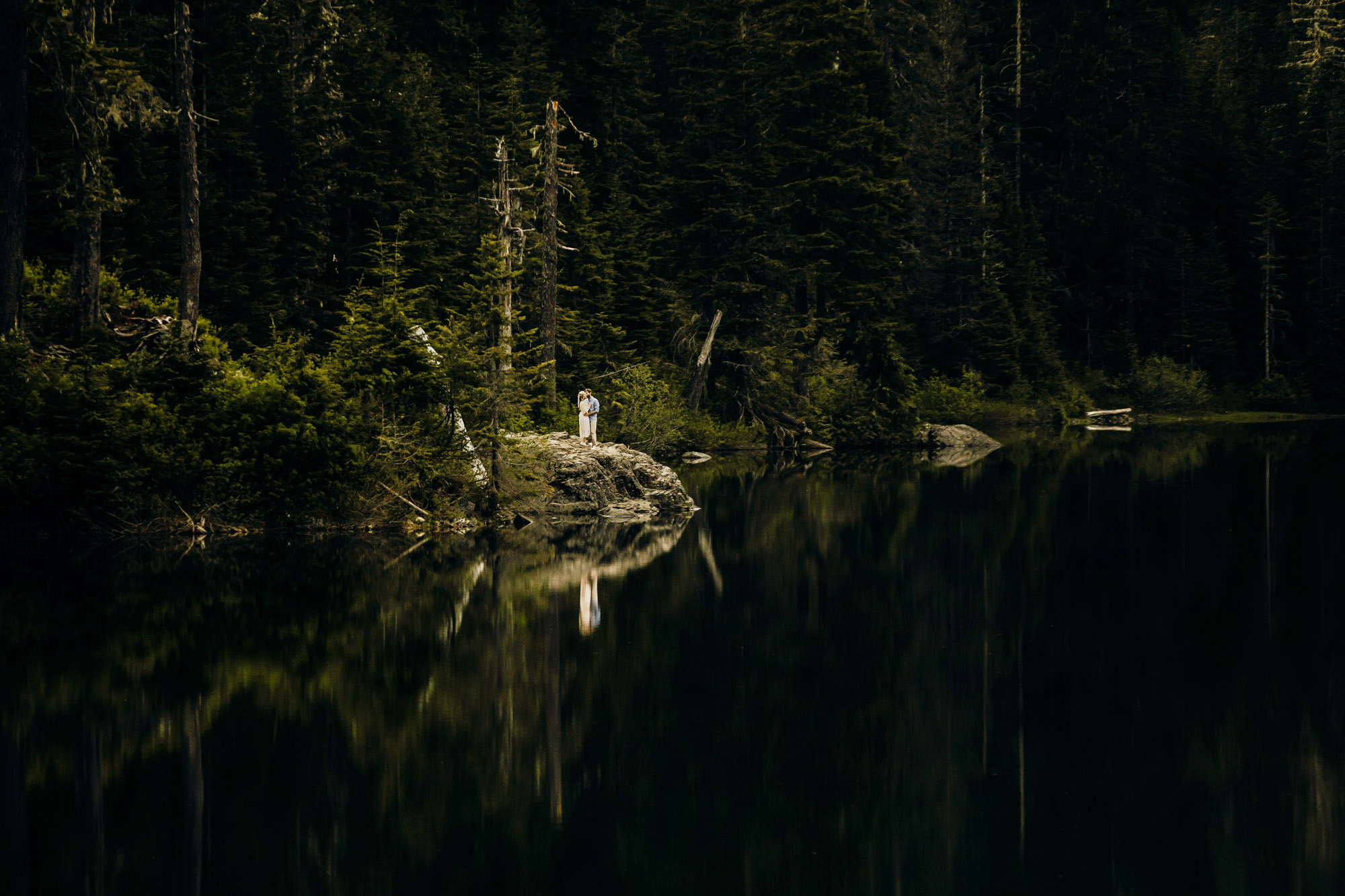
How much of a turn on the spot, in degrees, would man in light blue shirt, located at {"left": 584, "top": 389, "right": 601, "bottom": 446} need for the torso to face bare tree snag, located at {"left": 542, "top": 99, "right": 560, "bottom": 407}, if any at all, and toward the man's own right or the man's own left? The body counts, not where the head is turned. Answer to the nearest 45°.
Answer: approximately 90° to the man's own right

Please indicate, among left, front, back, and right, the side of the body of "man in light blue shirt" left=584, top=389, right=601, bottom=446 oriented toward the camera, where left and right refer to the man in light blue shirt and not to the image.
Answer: left

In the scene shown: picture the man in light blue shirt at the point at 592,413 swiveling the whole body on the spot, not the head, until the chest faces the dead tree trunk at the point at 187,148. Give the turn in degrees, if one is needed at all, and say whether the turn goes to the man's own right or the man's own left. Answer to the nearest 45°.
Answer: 0° — they already face it
